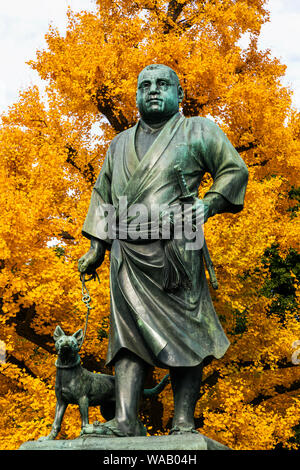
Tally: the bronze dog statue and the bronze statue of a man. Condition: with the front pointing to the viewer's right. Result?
0

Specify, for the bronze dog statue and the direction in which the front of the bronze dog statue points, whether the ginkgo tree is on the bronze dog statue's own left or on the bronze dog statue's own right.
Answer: on the bronze dog statue's own right

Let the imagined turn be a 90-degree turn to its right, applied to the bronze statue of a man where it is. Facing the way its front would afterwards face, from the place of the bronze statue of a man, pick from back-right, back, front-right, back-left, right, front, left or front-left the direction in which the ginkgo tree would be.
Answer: front-right

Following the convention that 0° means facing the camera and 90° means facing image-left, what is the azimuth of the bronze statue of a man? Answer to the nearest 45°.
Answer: approximately 45°
